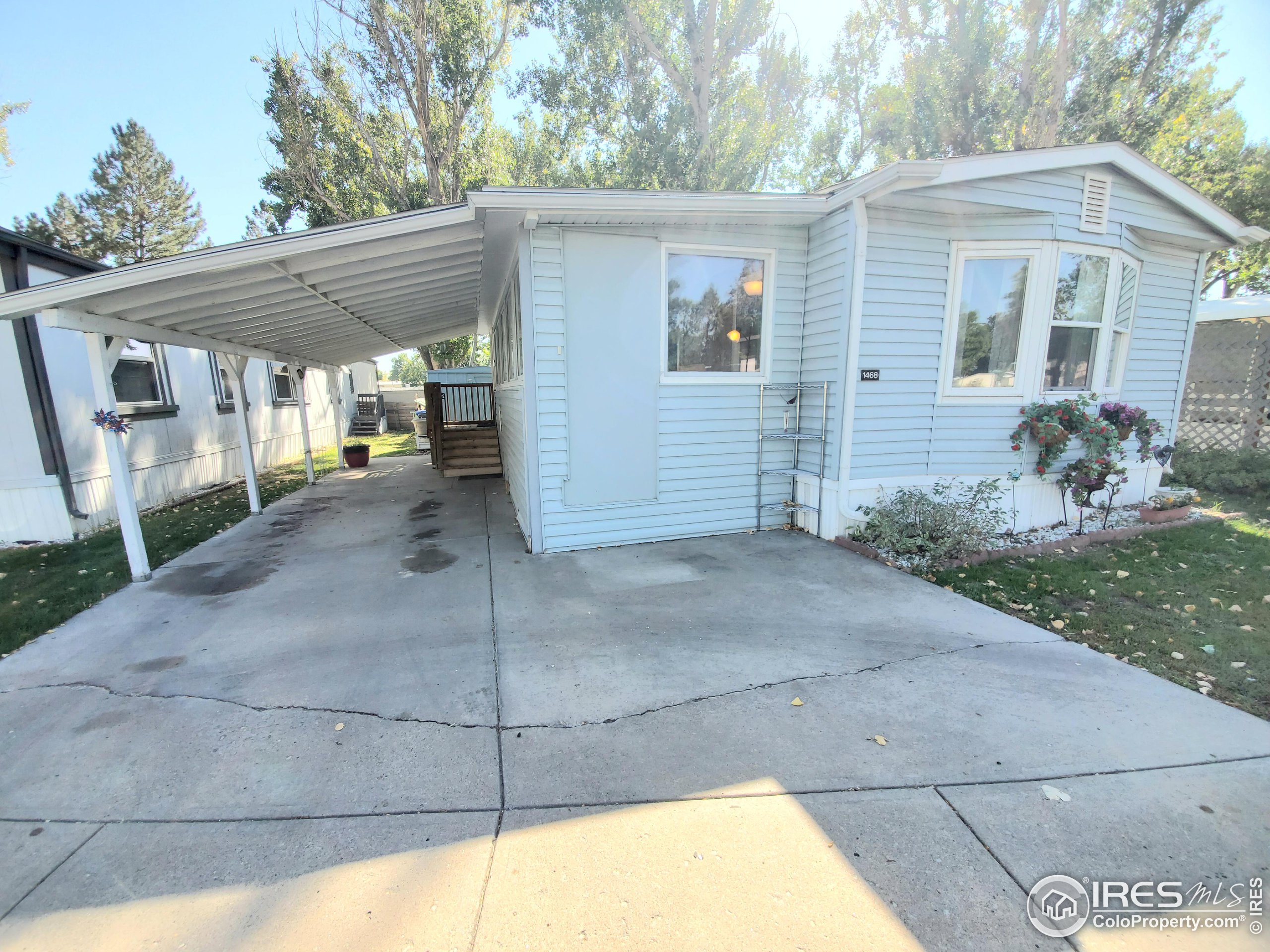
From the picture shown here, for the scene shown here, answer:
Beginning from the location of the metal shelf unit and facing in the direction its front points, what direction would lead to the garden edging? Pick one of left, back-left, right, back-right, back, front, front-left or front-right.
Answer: left

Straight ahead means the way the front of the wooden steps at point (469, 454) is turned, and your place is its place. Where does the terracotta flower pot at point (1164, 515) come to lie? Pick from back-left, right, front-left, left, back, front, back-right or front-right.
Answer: front-left

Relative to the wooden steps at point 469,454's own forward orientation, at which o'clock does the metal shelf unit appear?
The metal shelf unit is roughly at 11 o'clock from the wooden steps.

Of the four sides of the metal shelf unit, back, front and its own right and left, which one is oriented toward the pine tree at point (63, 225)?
right

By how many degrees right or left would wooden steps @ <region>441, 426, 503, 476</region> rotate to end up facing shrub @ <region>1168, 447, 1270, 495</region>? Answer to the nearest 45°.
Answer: approximately 45° to its left

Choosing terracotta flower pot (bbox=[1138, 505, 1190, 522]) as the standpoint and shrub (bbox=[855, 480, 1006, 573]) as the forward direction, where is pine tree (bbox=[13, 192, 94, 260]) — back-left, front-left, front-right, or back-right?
front-right

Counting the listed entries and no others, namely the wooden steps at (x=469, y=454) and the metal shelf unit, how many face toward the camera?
2

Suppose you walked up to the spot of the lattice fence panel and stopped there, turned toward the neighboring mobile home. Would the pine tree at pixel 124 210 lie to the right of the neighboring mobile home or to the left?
right

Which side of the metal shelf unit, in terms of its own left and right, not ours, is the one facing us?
front

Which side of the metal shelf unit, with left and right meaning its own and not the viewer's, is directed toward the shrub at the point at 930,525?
left

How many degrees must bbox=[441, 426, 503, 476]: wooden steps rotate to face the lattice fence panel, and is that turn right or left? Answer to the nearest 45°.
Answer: approximately 45° to its left

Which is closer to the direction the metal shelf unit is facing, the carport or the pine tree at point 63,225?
the carport
